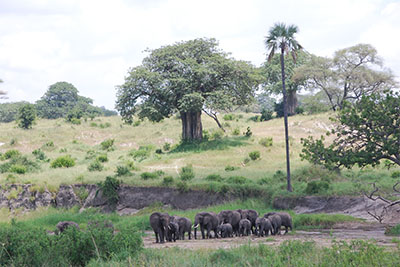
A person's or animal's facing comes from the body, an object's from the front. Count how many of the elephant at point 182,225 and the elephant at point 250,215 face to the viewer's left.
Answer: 2

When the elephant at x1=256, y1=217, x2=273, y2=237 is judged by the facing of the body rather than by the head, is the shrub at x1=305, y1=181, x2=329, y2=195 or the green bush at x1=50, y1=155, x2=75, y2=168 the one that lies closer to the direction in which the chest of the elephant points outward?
the green bush

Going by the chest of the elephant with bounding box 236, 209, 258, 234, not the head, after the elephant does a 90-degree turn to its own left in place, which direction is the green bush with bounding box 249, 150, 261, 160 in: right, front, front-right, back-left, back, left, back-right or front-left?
back

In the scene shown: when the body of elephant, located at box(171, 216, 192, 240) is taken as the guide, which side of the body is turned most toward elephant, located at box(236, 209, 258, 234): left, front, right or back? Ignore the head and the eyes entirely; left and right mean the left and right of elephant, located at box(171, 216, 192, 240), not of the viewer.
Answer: back

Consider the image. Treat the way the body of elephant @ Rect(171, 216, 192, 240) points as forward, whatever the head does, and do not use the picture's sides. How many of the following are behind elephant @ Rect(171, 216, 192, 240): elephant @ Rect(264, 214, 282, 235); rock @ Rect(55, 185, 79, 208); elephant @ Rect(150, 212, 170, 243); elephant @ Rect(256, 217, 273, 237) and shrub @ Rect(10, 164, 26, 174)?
2

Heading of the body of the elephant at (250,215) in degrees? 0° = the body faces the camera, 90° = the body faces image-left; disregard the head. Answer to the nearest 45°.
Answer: approximately 90°

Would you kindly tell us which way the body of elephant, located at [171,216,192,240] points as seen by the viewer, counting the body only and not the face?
to the viewer's left

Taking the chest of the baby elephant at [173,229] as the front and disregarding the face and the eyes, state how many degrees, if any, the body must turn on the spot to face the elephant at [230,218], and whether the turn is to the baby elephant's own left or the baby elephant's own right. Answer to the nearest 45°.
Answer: approximately 135° to the baby elephant's own left

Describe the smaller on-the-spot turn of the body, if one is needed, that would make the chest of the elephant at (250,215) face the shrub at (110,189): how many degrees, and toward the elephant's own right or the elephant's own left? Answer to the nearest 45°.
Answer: approximately 45° to the elephant's own right

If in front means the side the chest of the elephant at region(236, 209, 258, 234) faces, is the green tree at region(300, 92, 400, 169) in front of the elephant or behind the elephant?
behind
